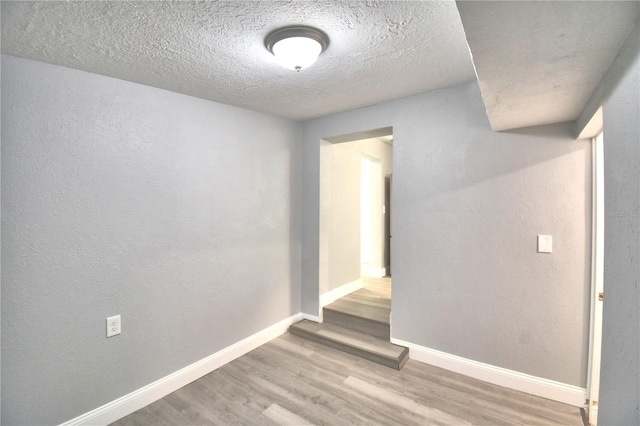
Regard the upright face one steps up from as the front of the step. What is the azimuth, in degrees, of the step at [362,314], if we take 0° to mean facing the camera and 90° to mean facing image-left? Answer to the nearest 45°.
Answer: approximately 45°

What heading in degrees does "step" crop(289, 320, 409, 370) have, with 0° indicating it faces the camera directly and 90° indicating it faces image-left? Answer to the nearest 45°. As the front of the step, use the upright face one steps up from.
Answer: approximately 45°
